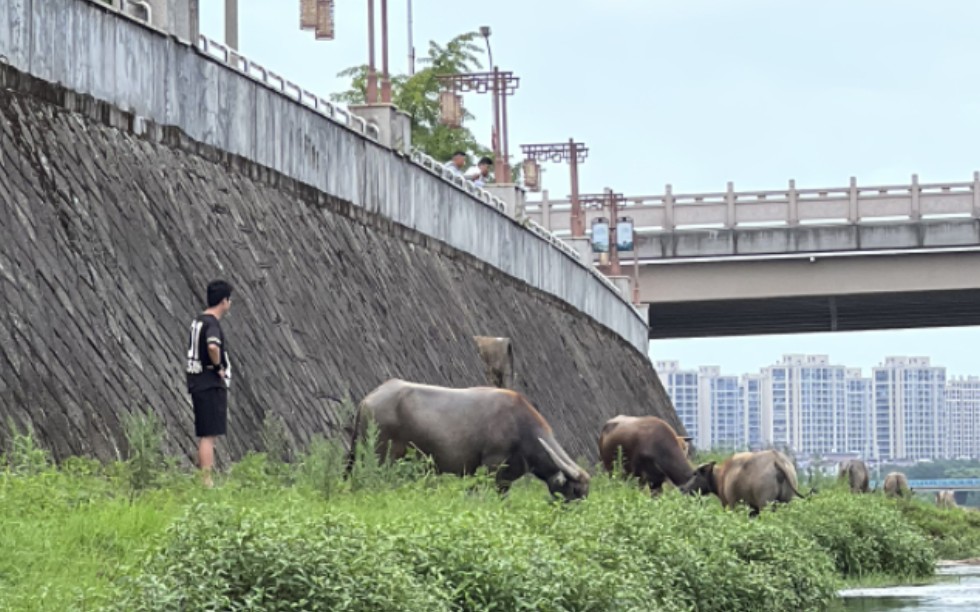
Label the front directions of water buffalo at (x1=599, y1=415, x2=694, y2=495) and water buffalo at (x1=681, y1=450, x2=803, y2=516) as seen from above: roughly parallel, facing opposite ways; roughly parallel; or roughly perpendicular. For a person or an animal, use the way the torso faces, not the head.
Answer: roughly parallel, facing opposite ways

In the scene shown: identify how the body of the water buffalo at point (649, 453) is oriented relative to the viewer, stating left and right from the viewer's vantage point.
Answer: facing the viewer and to the right of the viewer

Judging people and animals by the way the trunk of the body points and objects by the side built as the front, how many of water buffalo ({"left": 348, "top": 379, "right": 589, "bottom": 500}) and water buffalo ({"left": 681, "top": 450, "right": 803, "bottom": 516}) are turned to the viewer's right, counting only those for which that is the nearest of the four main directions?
1

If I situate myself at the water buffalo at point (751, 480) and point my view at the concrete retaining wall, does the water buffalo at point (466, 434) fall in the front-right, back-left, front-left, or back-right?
front-left

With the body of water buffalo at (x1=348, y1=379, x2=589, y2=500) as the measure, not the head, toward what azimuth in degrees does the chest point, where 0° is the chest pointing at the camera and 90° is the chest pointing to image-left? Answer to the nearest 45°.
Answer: approximately 270°

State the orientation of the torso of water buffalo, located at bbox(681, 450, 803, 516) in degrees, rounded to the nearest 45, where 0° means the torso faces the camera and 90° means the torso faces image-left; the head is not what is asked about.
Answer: approximately 135°

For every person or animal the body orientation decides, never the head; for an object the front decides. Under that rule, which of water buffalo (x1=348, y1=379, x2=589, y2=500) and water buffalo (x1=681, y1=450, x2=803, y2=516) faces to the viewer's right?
water buffalo (x1=348, y1=379, x2=589, y2=500)
